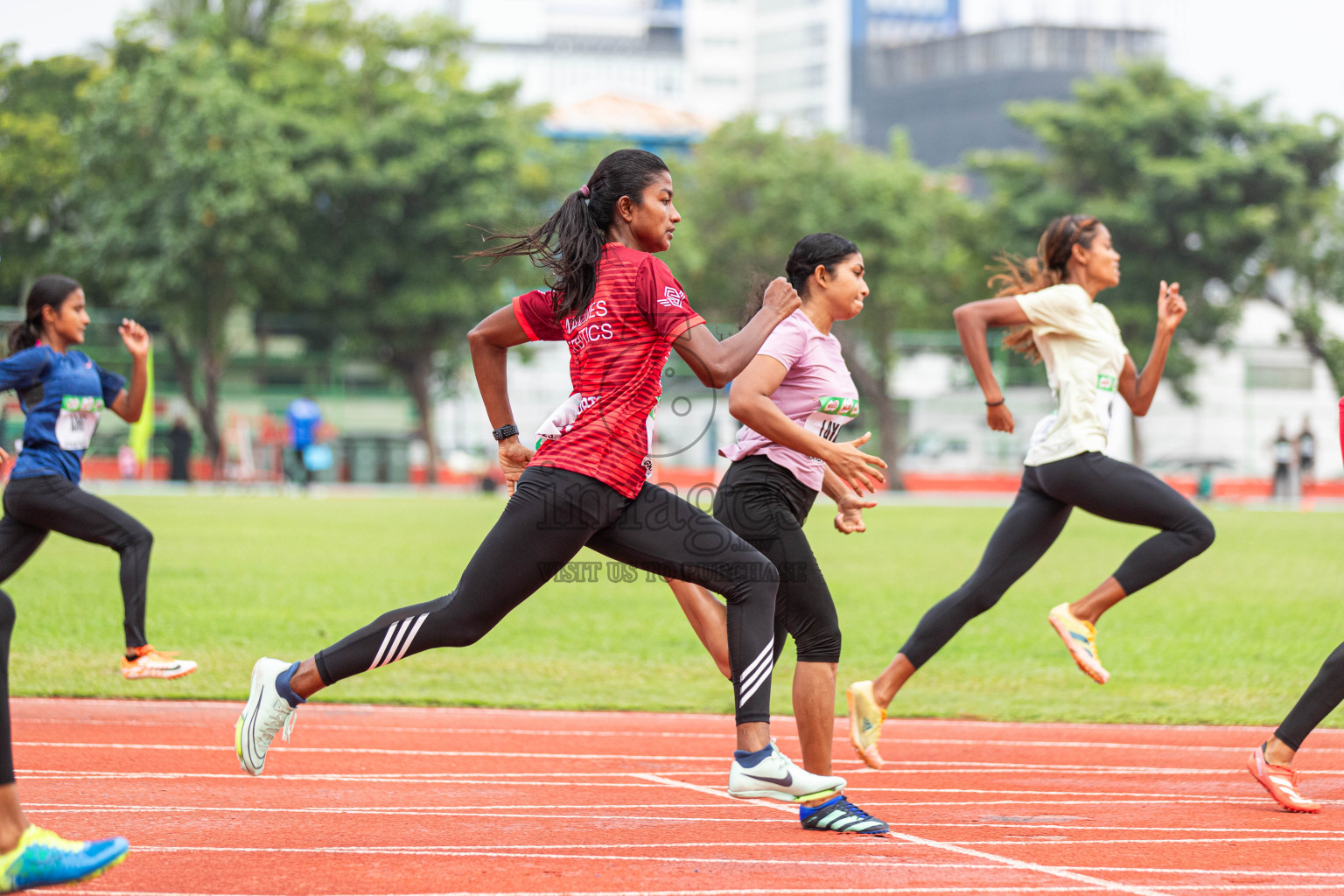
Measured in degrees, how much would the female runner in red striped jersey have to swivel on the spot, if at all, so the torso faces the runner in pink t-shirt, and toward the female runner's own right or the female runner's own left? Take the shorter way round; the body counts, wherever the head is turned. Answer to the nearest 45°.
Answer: approximately 45° to the female runner's own left

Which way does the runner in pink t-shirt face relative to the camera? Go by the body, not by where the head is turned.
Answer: to the viewer's right

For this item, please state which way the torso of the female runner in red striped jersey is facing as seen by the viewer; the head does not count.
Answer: to the viewer's right

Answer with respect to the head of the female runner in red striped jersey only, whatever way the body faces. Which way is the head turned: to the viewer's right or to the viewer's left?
to the viewer's right

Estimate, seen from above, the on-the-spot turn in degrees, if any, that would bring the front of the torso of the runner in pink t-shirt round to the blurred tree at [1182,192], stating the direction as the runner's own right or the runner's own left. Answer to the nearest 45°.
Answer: approximately 90° to the runner's own left

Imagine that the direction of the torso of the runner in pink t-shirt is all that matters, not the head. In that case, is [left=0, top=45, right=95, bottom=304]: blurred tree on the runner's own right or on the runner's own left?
on the runner's own left

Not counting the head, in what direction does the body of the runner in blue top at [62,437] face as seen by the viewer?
to the viewer's right

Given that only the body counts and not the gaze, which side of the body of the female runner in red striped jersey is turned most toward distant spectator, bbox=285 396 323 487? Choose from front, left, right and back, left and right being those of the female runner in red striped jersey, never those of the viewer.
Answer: left

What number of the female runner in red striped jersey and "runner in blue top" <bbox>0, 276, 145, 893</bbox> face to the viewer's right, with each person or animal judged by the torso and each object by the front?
2

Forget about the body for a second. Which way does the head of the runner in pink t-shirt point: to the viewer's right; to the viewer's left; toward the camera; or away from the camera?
to the viewer's right

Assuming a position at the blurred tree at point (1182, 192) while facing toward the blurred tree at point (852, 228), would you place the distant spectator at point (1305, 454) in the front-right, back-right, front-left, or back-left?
back-left
